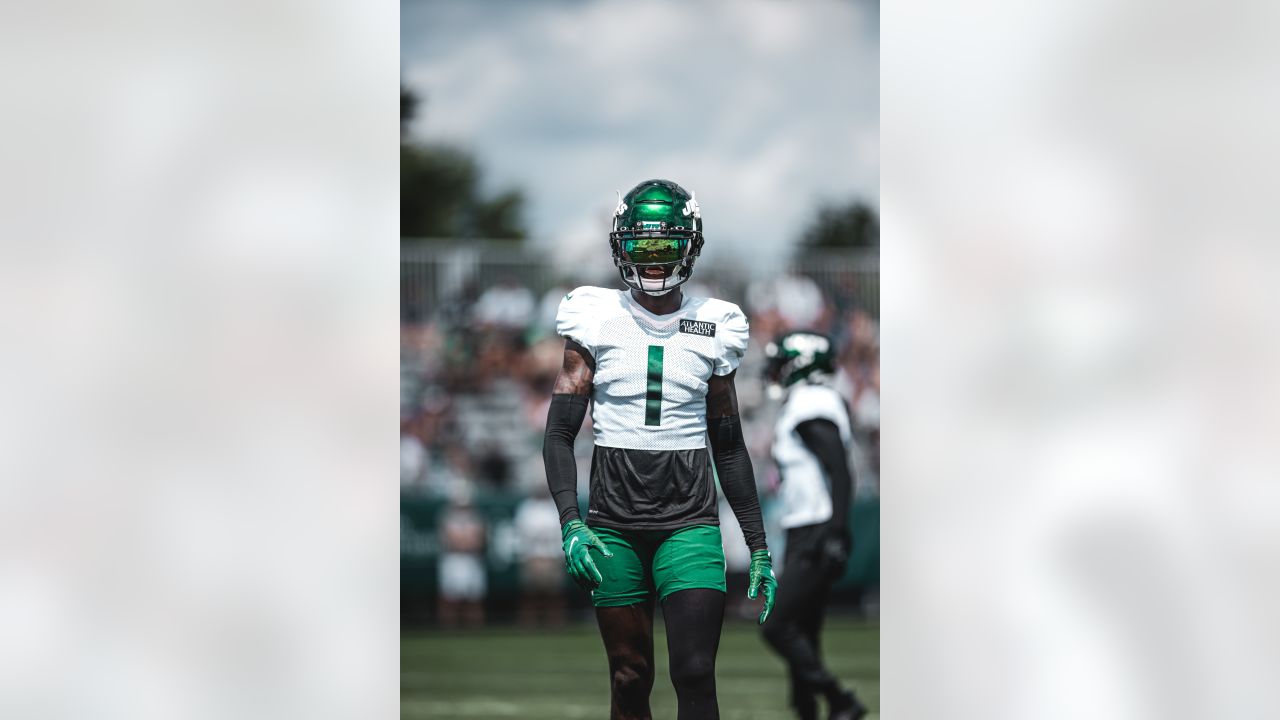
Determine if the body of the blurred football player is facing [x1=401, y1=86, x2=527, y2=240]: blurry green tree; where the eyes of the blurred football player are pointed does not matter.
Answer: no

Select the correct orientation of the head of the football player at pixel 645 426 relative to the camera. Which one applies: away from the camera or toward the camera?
toward the camera

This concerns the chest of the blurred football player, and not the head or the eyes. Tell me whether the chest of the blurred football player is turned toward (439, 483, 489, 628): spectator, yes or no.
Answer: no

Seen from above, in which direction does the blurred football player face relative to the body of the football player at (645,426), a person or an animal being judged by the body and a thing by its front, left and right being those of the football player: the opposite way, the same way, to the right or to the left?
to the right

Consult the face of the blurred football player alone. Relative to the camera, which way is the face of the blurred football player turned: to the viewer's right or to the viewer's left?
to the viewer's left

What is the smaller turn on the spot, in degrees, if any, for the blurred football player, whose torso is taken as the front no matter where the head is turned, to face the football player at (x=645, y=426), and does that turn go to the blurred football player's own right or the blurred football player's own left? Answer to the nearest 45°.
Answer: approximately 90° to the blurred football player's own left

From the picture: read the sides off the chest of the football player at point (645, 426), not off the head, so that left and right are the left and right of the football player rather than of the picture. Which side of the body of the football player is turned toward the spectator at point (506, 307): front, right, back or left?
back

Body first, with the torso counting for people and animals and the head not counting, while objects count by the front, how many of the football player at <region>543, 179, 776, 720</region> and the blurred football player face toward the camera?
1

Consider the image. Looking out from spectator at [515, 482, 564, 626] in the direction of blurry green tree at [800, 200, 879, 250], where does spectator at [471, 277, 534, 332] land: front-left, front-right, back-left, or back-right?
front-left

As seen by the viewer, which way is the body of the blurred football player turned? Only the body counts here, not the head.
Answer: to the viewer's left

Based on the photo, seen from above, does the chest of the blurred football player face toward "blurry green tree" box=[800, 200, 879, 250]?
no

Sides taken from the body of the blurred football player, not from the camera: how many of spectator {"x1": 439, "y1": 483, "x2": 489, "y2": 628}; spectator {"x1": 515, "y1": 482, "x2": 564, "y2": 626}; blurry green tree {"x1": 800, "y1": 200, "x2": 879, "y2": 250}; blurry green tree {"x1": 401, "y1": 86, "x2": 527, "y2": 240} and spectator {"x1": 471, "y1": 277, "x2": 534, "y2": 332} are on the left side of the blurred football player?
0

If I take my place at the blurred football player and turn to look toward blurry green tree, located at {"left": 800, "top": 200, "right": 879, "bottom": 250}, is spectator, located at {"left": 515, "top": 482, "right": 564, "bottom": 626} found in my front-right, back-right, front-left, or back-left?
front-left

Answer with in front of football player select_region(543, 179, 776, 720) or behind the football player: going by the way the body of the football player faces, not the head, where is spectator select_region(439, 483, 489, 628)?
behind

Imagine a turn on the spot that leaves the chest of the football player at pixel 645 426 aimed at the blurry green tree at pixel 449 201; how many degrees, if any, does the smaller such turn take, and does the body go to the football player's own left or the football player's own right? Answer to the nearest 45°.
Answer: approximately 180°

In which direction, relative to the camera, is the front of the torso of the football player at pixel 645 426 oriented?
toward the camera
